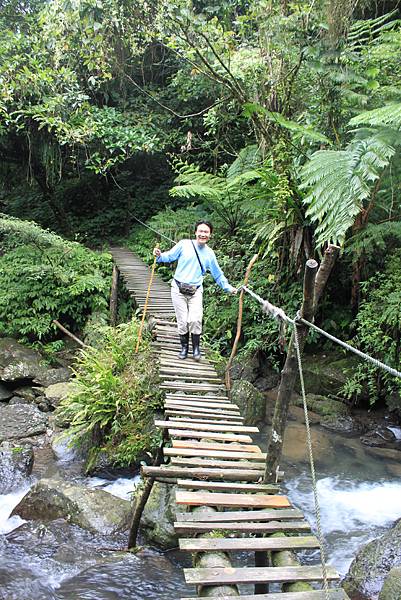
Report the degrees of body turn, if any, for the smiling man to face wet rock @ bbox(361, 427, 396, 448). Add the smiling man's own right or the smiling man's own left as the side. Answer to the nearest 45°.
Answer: approximately 90° to the smiling man's own left

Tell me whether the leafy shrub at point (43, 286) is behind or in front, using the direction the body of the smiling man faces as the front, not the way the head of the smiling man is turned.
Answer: behind

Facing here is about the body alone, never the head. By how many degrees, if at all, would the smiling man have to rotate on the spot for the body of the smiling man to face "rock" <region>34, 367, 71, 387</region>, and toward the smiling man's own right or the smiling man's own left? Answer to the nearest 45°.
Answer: approximately 135° to the smiling man's own right

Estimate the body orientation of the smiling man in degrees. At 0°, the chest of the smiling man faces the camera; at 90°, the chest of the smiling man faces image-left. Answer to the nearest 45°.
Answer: approximately 0°

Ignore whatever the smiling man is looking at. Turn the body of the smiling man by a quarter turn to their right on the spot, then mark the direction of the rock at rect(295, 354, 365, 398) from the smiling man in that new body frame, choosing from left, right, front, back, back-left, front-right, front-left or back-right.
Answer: back-right
